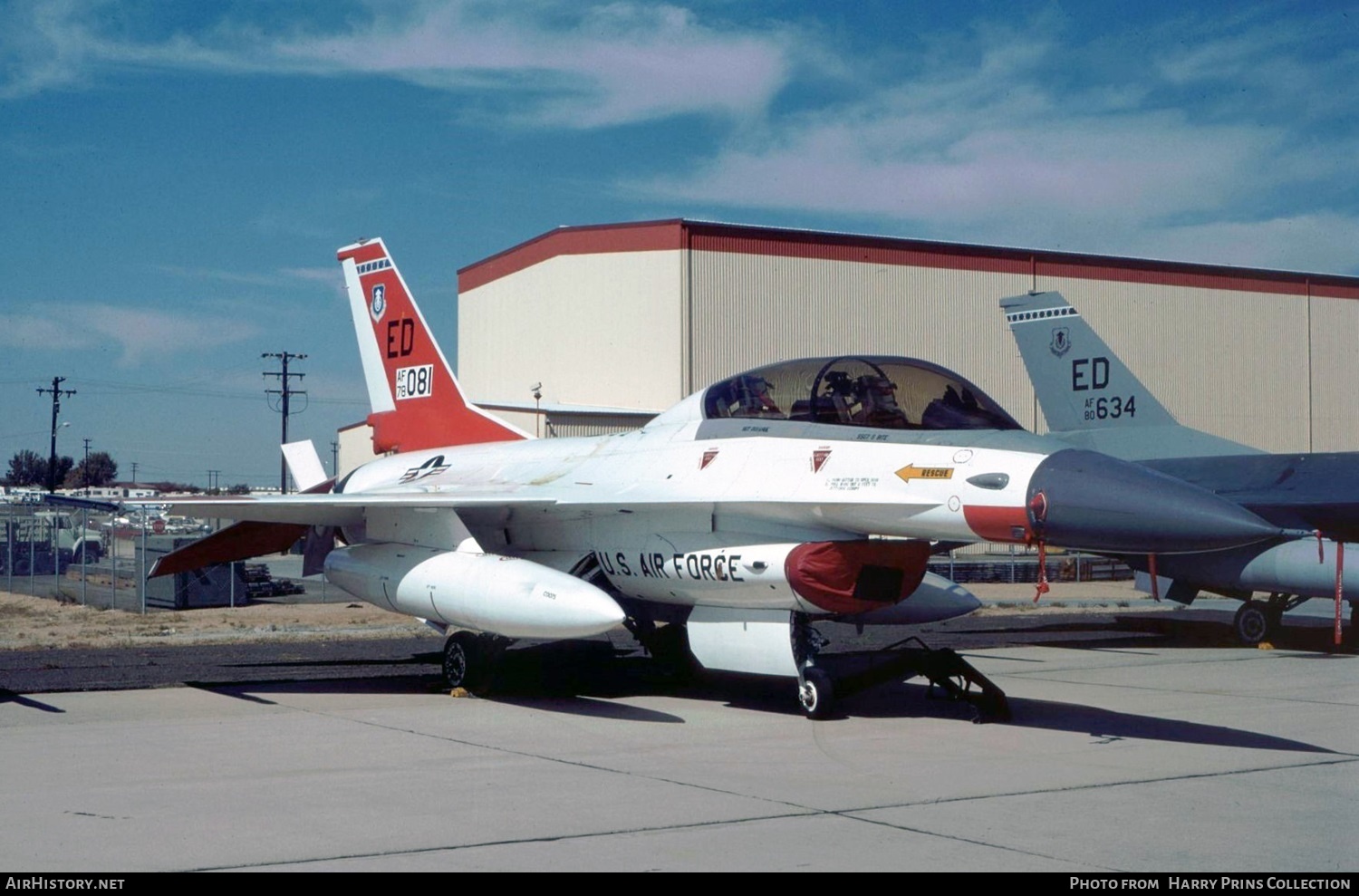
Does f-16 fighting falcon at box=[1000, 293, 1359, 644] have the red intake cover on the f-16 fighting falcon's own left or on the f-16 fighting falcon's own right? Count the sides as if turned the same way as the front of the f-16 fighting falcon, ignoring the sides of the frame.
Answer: on the f-16 fighting falcon's own right

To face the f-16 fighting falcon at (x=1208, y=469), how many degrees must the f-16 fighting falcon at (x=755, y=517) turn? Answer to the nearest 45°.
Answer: approximately 90° to its left

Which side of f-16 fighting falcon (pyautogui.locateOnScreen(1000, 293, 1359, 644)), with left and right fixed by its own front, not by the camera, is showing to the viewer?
right

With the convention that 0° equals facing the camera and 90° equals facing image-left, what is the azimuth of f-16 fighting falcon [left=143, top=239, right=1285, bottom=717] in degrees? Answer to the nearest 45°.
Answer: approximately 315°
